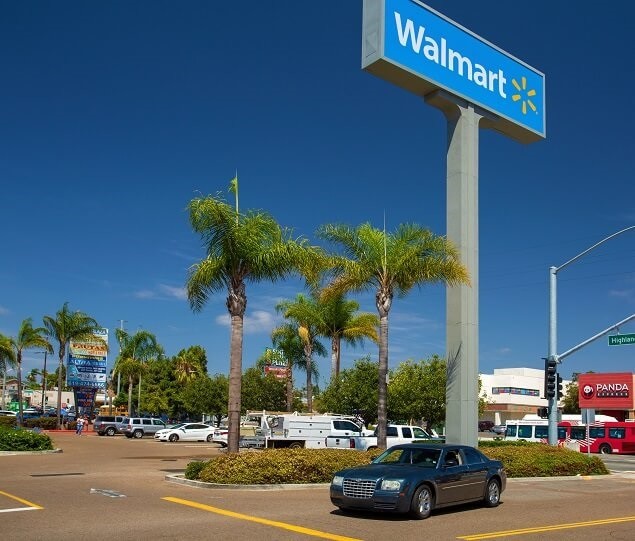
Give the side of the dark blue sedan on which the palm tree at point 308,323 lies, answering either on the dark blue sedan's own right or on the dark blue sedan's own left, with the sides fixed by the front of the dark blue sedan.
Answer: on the dark blue sedan's own right

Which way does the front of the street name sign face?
toward the camera

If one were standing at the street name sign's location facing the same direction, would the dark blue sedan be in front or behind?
in front

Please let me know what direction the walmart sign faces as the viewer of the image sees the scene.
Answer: facing the viewer and to the right of the viewer

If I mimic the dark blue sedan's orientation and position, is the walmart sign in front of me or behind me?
behind

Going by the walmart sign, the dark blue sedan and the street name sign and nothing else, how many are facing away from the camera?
0

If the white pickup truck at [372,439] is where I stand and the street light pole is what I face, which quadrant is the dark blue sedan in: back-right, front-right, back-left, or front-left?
front-right

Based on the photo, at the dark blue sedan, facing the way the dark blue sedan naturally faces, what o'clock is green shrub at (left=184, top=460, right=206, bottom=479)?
The green shrub is roughly at 3 o'clock from the dark blue sedan.

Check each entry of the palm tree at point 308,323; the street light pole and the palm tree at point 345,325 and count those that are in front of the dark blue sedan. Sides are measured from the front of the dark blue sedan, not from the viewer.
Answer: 0

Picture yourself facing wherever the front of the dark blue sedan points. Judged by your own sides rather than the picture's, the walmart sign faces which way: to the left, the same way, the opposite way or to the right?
to the left

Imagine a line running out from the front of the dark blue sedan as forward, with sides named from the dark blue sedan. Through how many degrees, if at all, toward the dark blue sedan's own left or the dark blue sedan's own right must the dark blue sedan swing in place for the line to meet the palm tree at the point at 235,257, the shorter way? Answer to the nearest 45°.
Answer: approximately 90° to the dark blue sedan's own right

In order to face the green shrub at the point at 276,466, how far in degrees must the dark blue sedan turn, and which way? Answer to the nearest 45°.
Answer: approximately 90° to its right

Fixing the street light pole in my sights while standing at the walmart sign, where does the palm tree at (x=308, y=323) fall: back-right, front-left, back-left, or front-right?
front-left

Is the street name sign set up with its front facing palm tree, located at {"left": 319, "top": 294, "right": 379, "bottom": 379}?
no

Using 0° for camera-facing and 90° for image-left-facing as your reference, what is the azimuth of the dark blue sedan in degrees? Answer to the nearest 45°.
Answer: approximately 45°

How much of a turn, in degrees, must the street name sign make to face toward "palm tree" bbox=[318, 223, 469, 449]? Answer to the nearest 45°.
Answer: approximately 45° to its right

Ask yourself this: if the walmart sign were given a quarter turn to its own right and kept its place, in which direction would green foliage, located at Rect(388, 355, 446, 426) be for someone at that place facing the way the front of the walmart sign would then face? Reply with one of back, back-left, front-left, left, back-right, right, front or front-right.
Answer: back-right

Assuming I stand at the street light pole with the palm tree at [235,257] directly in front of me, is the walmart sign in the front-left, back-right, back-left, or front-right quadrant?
front-left
